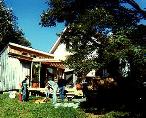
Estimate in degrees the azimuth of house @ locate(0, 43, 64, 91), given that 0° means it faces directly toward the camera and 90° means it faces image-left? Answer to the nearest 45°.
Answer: approximately 315°

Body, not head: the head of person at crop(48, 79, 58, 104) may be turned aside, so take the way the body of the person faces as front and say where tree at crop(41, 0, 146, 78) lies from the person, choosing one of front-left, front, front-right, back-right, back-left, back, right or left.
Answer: back-left

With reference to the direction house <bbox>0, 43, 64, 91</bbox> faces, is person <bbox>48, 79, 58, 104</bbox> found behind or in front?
in front

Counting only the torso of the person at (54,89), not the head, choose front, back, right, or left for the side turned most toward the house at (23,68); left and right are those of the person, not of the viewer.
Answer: right

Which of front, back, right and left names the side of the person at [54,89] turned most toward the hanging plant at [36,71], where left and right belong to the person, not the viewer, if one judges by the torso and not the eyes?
right
